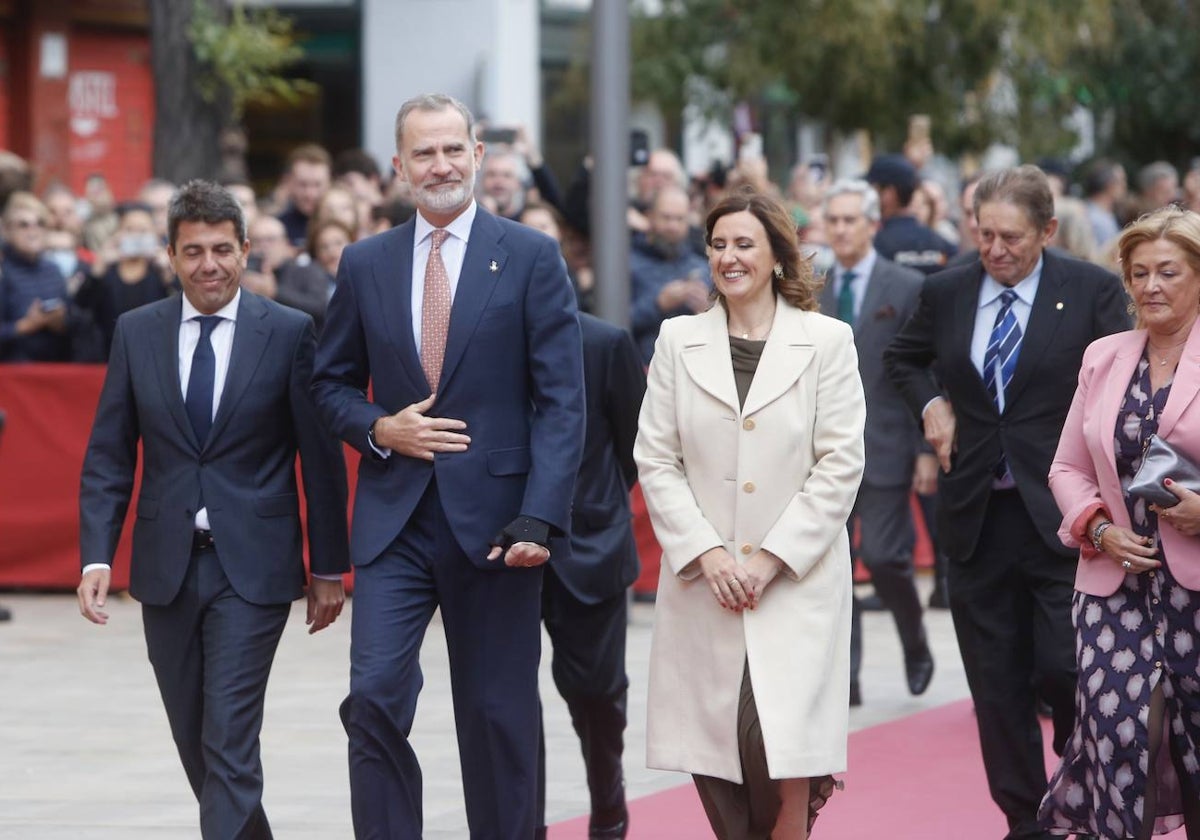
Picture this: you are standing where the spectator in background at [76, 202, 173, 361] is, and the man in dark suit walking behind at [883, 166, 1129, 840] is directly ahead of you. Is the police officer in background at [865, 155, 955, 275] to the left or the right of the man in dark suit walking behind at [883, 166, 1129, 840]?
left

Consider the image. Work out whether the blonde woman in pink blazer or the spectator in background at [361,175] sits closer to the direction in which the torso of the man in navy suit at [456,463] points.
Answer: the blonde woman in pink blazer

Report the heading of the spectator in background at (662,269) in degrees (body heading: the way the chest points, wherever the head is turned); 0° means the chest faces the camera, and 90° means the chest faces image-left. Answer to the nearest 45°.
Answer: approximately 315°

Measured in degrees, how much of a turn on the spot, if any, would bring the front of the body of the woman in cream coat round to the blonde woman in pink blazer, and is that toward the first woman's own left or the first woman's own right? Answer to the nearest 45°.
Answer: approximately 90° to the first woman's own left

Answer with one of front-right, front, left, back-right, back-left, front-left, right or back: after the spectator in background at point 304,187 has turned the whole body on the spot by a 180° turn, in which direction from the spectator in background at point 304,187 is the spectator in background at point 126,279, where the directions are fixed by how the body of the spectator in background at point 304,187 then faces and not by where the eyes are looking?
back-left

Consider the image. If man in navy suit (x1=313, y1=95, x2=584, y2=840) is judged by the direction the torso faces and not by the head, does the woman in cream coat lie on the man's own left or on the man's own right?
on the man's own left

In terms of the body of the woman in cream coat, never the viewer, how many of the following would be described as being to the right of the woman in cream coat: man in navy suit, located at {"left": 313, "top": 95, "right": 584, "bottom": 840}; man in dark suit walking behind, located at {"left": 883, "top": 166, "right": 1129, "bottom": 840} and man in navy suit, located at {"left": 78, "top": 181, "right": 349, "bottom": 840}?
2

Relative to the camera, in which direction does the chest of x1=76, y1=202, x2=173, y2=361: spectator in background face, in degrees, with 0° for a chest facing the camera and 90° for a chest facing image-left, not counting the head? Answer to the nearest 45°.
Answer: approximately 0°
